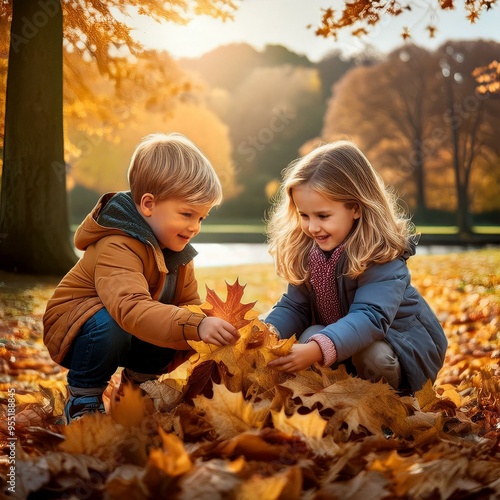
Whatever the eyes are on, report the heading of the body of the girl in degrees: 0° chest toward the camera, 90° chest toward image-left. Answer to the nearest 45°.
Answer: approximately 45°

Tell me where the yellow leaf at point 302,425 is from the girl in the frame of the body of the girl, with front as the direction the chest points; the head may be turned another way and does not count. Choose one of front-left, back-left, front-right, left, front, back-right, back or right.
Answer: front-left

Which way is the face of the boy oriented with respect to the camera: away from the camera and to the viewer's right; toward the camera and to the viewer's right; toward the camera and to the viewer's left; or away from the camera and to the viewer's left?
toward the camera and to the viewer's right

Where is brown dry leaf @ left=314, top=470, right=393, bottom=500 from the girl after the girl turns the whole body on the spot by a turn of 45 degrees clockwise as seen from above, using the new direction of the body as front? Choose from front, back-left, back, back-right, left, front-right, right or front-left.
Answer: left

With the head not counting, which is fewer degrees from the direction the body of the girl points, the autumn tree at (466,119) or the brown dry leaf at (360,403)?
the brown dry leaf

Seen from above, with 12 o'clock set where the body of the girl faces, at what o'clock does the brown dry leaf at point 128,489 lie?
The brown dry leaf is roughly at 11 o'clock from the girl.

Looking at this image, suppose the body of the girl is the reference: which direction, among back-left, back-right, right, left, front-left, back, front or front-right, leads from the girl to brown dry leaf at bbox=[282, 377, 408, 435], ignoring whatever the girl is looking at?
front-left

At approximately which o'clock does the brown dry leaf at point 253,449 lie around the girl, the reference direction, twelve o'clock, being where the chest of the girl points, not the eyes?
The brown dry leaf is roughly at 11 o'clock from the girl.

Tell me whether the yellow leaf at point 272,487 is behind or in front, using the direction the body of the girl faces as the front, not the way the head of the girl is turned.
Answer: in front

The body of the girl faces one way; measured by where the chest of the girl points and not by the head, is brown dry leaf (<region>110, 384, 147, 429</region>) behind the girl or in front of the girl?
in front

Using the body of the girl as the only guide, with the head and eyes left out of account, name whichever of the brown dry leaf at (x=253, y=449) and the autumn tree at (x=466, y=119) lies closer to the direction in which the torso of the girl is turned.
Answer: the brown dry leaf

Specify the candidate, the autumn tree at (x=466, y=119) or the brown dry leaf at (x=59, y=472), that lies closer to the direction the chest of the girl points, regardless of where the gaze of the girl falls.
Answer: the brown dry leaf

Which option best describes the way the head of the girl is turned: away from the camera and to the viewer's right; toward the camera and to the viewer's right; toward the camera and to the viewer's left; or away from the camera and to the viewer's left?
toward the camera and to the viewer's left

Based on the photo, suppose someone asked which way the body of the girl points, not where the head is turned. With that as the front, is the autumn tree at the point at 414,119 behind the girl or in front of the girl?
behind

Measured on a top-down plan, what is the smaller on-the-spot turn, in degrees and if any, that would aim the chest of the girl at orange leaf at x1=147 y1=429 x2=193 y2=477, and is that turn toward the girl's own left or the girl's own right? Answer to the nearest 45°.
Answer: approximately 45° to the girl's own left
